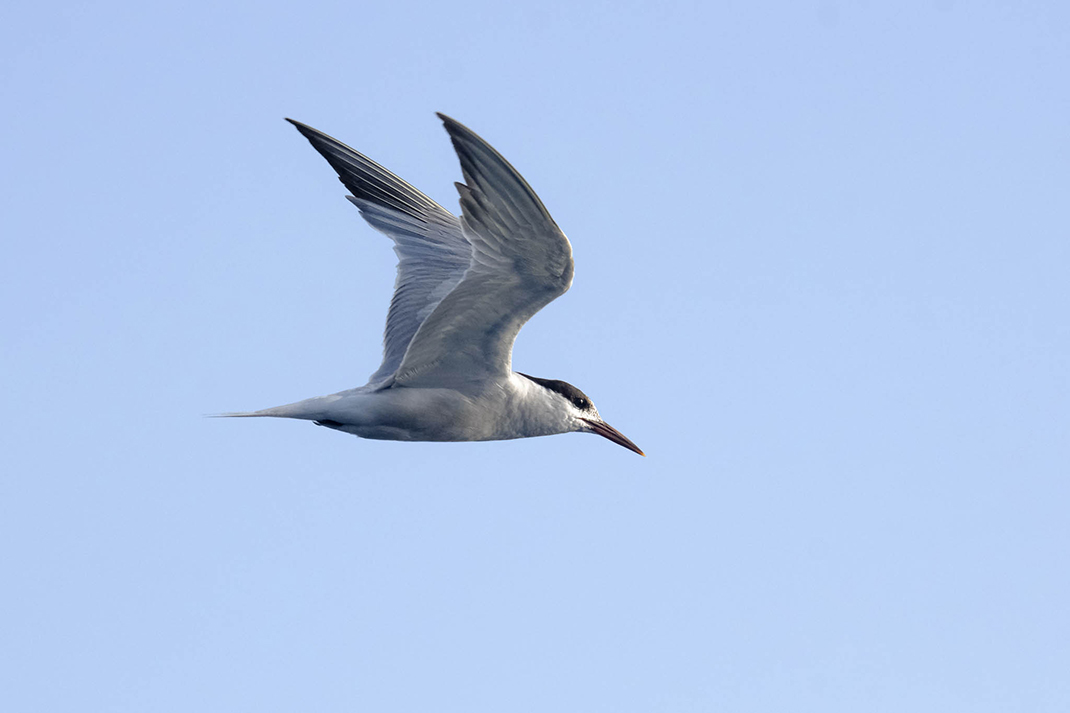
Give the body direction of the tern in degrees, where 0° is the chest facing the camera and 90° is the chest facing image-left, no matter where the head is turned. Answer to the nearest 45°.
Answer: approximately 270°
